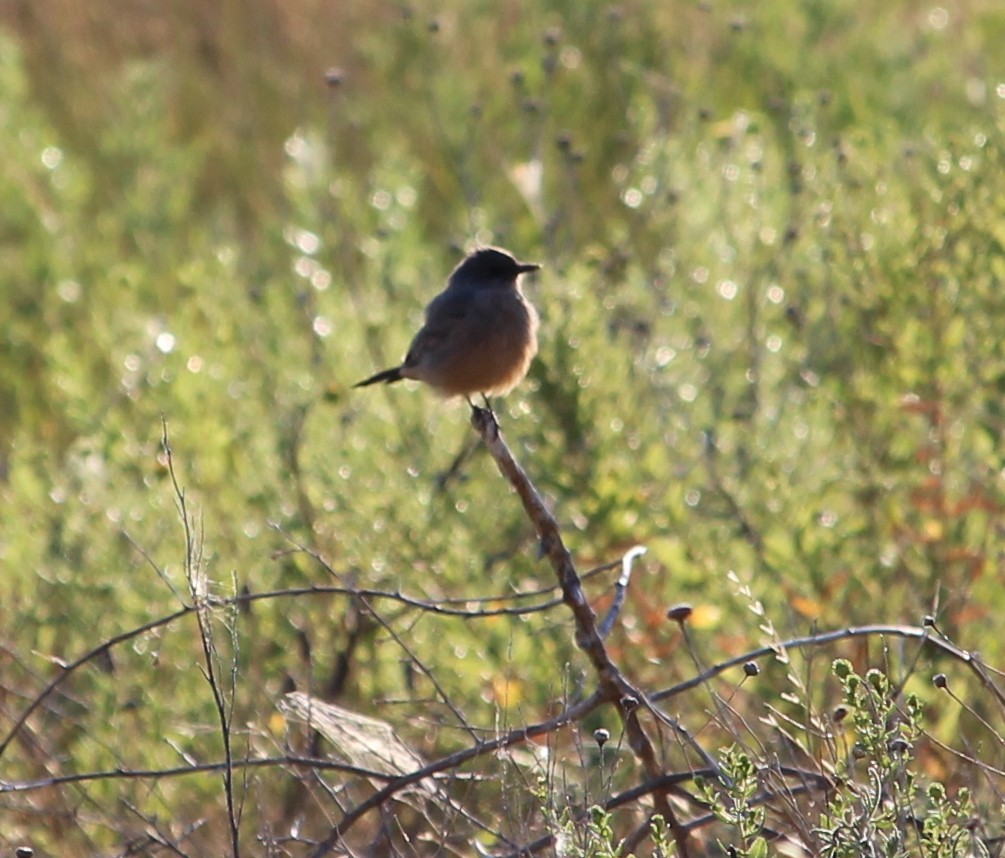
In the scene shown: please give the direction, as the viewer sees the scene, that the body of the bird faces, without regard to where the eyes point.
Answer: to the viewer's right

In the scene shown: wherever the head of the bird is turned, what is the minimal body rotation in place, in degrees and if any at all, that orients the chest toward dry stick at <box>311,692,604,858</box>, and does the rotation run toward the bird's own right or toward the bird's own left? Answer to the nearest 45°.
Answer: approximately 90° to the bird's own right
